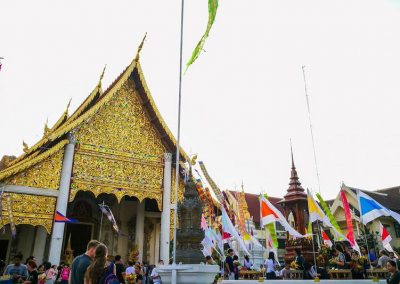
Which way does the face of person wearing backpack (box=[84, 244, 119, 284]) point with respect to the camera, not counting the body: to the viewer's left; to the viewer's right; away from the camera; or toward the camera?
away from the camera

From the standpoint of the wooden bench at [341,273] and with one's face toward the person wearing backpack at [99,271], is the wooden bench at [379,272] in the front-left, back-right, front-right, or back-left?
back-left

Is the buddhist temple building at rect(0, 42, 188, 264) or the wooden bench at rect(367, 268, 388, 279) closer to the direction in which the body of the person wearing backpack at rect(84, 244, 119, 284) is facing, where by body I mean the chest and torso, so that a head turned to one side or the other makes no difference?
the buddhist temple building

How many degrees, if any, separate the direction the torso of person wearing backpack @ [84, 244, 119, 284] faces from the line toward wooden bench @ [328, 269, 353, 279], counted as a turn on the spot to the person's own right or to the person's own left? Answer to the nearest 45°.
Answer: approximately 45° to the person's own right

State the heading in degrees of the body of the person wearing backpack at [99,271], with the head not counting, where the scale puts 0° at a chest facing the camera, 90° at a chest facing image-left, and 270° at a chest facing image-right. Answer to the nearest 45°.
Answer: approximately 180°

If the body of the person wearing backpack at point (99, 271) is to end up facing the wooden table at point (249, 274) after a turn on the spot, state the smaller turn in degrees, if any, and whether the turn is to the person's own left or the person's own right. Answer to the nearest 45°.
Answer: approximately 45° to the person's own right

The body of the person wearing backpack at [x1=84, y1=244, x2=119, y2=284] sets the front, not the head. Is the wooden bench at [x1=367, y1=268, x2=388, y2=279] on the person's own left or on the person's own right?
on the person's own right

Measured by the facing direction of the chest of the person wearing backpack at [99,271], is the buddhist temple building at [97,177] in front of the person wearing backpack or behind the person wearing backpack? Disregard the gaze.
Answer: in front
